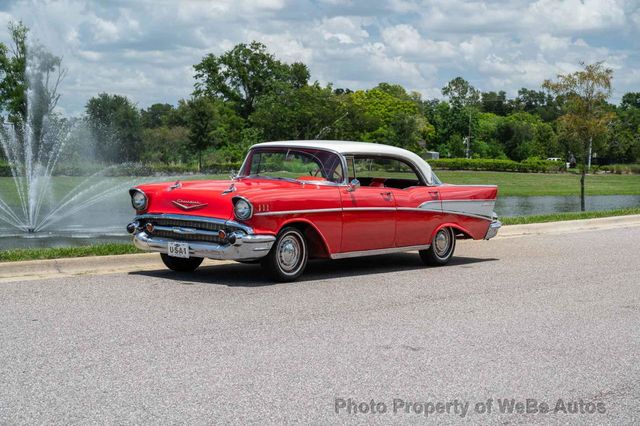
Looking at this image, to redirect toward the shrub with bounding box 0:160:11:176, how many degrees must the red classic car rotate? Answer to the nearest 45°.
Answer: approximately 90° to its right

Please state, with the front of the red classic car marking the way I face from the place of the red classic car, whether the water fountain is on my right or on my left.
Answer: on my right

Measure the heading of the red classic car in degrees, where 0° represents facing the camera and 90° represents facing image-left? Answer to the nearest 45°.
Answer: approximately 45°

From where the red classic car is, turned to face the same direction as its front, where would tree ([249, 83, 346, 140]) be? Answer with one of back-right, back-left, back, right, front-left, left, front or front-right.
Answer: back-right
